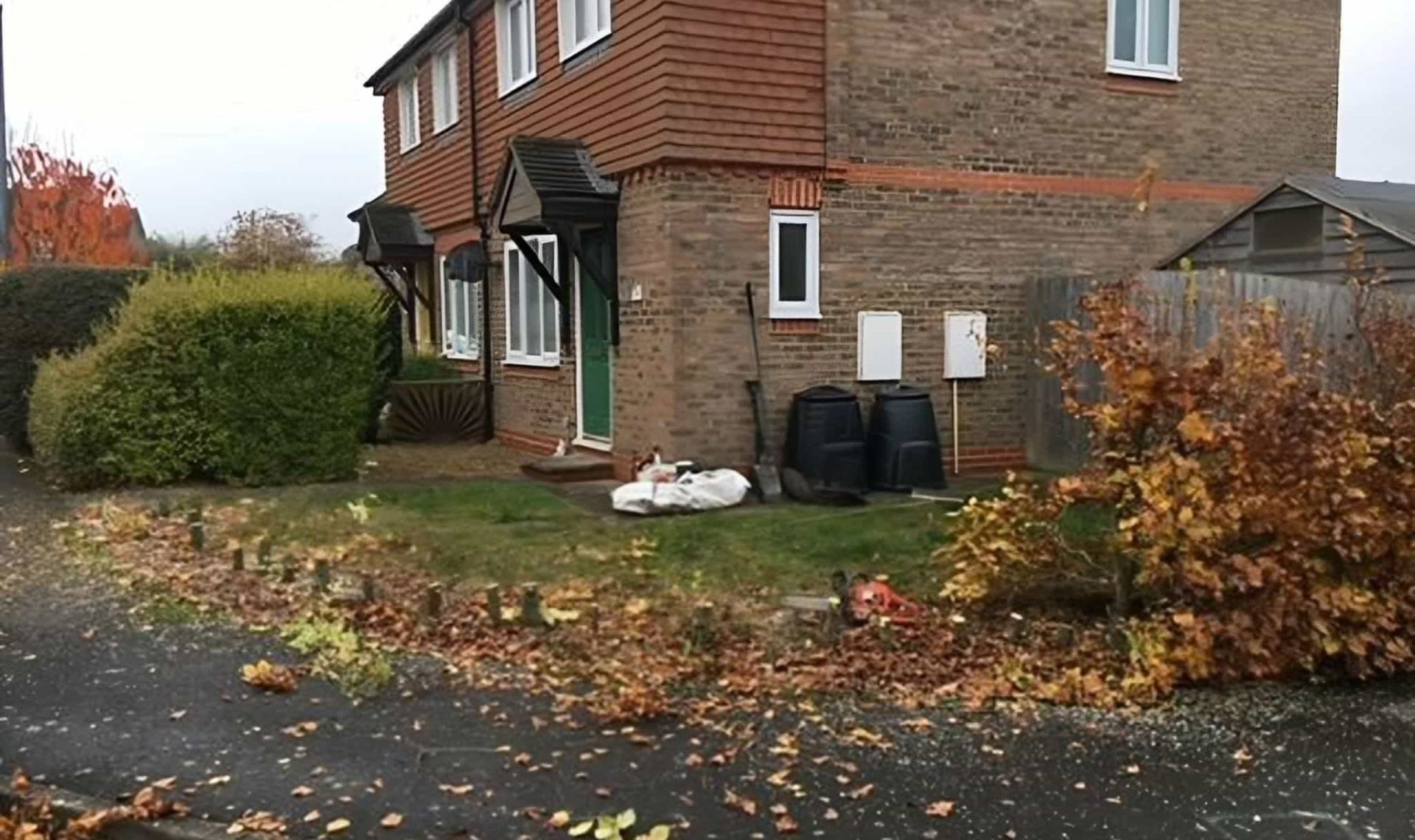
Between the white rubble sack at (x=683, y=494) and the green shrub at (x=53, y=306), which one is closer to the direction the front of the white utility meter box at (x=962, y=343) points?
the white rubble sack

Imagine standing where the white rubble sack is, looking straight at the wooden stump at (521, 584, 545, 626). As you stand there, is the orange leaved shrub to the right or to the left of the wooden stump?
left

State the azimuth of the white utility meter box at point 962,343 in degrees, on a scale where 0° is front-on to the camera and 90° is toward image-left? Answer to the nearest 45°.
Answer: approximately 0°

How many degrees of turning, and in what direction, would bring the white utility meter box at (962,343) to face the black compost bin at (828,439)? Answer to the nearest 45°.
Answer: approximately 45° to its right

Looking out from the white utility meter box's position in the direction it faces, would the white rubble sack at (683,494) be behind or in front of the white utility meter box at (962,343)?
in front

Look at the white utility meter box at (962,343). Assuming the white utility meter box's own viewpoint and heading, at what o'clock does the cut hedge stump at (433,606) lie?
The cut hedge stump is roughly at 1 o'clock from the white utility meter box.

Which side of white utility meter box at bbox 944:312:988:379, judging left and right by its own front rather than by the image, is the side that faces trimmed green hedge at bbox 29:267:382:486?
right

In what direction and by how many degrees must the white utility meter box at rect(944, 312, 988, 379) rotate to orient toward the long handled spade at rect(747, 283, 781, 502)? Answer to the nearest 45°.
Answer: approximately 45° to its right
